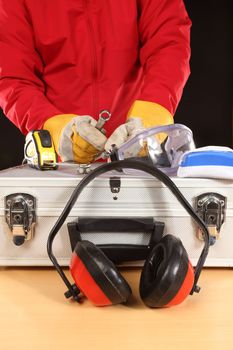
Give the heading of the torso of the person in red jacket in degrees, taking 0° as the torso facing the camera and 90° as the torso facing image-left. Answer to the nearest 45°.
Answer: approximately 0°

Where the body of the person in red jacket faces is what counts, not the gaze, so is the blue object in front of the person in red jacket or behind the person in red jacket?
in front

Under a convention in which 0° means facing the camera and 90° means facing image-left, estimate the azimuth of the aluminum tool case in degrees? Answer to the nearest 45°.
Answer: approximately 0°
